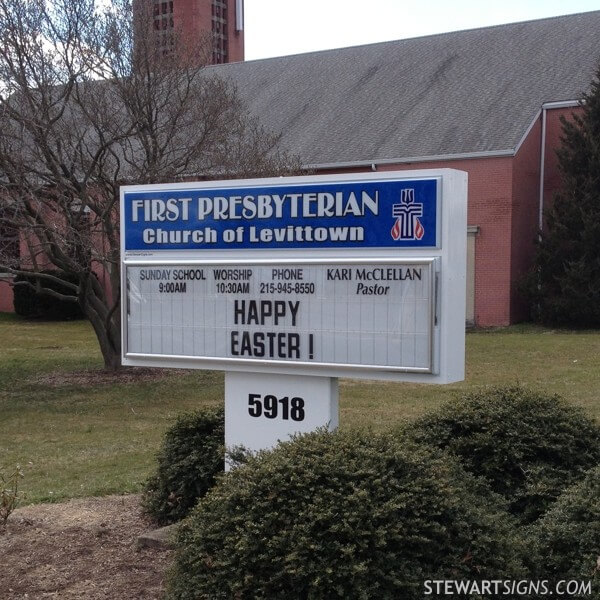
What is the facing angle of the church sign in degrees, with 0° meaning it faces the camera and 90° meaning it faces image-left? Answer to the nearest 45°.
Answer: approximately 45°

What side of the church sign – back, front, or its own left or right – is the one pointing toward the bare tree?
right

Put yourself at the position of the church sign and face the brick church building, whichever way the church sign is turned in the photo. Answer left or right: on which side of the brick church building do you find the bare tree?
left

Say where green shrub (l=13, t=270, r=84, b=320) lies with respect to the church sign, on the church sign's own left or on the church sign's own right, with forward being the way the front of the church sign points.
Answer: on the church sign's own right

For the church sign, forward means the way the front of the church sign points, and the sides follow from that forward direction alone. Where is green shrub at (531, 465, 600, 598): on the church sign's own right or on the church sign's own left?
on the church sign's own left

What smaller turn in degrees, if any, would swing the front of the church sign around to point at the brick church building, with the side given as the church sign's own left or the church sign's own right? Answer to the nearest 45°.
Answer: approximately 135° to the church sign's own right

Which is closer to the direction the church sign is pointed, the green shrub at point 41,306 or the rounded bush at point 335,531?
the rounded bush
